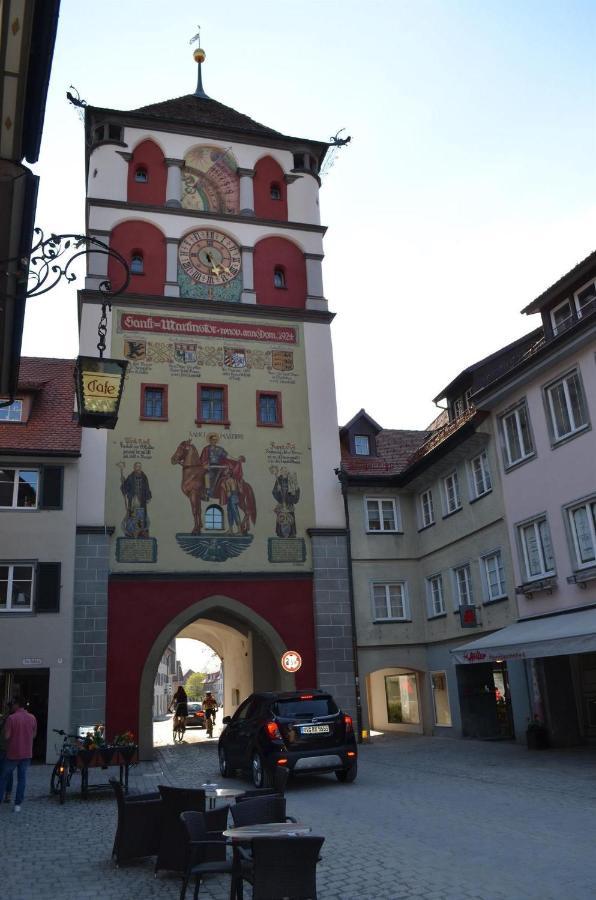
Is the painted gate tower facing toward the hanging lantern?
yes

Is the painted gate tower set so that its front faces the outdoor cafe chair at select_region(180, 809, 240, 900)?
yes

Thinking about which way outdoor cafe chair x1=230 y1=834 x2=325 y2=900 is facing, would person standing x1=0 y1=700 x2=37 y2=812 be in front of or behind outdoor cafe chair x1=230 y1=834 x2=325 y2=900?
in front

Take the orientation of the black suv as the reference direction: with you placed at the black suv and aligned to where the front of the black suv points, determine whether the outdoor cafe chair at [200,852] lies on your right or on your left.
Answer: on your left

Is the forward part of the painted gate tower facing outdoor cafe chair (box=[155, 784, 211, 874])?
yes

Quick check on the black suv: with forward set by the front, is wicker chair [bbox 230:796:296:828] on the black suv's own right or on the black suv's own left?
on the black suv's own left

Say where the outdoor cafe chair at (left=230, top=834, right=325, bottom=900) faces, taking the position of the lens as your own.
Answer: facing away from the viewer and to the left of the viewer

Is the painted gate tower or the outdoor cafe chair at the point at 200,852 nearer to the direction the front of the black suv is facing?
the painted gate tower

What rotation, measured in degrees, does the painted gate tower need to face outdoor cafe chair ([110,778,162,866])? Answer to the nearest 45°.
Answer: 0° — it already faces it
